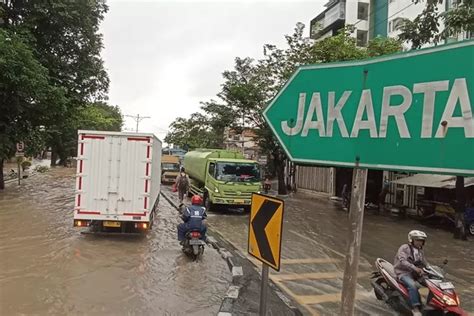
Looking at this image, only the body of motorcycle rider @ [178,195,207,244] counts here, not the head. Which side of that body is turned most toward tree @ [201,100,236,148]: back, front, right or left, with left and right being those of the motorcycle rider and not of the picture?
front

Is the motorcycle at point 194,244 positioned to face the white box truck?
no

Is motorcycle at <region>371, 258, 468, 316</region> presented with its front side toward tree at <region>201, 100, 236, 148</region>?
no

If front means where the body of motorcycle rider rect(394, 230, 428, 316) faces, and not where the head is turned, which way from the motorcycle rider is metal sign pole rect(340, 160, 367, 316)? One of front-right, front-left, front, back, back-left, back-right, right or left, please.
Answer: front-right

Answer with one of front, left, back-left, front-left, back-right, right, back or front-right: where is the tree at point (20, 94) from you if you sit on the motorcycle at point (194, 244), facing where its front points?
front-left

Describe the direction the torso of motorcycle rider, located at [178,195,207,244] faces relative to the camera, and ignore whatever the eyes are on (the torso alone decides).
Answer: away from the camera

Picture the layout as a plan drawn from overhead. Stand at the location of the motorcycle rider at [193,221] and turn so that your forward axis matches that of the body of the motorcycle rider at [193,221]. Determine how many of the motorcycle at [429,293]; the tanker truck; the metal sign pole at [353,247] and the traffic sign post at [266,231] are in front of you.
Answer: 1

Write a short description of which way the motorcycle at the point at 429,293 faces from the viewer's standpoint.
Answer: facing the viewer and to the right of the viewer

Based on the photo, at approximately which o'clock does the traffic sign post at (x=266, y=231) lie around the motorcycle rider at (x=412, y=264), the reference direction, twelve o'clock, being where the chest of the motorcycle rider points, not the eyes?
The traffic sign post is roughly at 2 o'clock from the motorcycle rider.

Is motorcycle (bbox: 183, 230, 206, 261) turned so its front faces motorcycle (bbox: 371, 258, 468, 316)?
no

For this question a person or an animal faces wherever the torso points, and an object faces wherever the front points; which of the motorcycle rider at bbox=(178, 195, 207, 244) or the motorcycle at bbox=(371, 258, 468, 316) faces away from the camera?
the motorcycle rider

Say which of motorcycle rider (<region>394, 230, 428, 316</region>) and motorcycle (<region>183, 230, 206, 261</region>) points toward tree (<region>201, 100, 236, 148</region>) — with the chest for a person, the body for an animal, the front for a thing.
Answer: the motorcycle

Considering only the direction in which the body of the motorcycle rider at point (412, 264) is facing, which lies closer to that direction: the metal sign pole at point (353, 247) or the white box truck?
the metal sign pole

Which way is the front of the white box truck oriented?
away from the camera

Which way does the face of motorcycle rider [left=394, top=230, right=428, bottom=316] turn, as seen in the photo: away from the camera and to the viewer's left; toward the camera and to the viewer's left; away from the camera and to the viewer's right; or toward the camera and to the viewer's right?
toward the camera and to the viewer's right

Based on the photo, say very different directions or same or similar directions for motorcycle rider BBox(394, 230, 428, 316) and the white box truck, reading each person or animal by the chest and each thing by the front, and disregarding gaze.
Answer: very different directions

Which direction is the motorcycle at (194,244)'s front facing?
away from the camera
